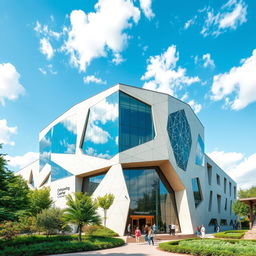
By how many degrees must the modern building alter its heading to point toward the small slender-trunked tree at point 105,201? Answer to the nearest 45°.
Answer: approximately 45° to its right

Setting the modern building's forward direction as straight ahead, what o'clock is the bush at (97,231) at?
The bush is roughly at 1 o'clock from the modern building.

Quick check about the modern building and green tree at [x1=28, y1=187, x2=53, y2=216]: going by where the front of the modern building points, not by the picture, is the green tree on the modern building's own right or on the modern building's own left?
on the modern building's own right

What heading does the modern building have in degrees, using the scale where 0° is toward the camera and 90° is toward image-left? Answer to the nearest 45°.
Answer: approximately 0°
